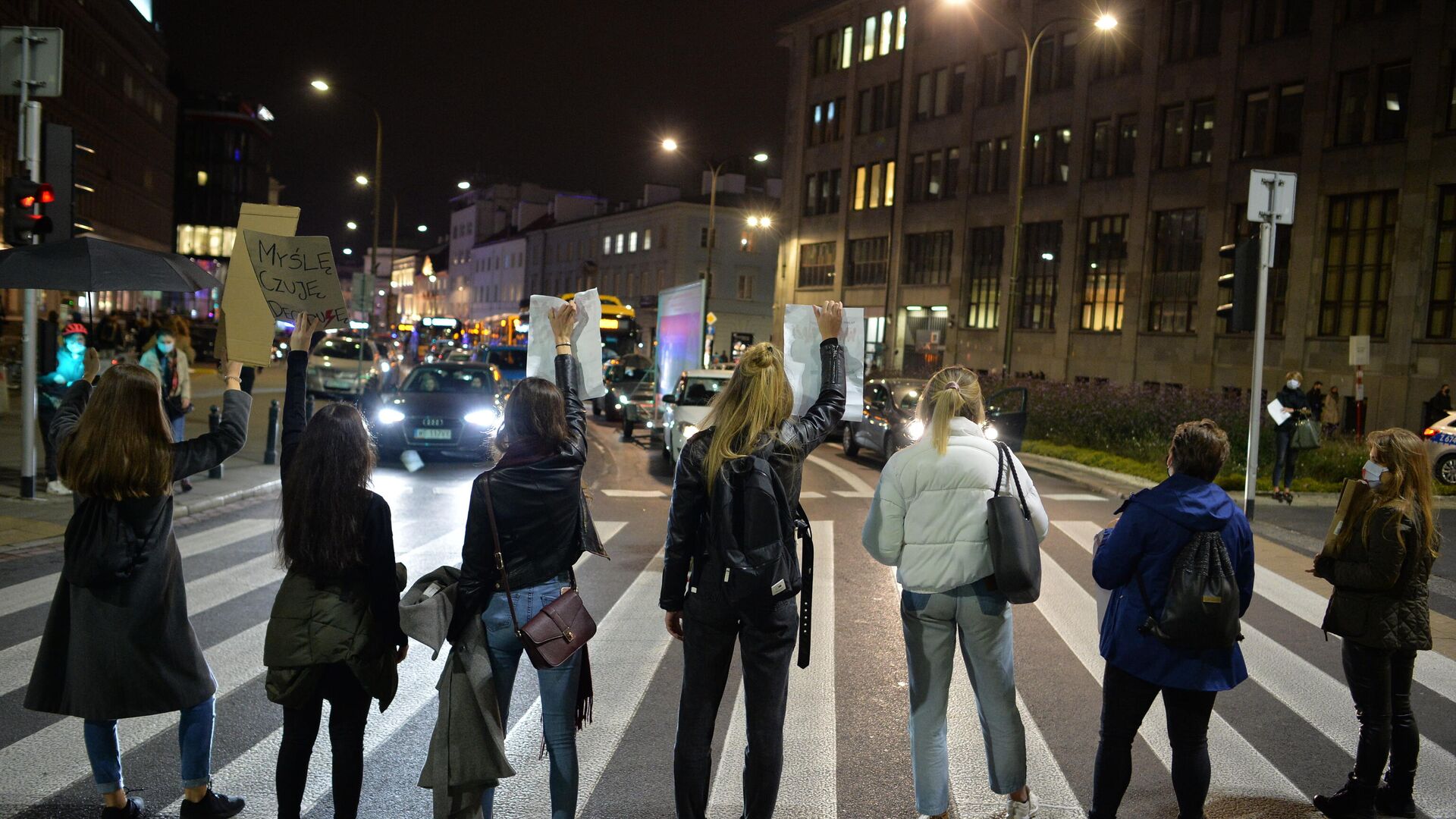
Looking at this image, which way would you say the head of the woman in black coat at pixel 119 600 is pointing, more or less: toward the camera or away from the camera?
away from the camera

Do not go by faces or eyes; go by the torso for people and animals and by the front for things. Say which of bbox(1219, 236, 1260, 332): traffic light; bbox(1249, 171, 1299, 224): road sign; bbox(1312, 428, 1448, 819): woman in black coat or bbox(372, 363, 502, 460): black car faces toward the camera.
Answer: the black car

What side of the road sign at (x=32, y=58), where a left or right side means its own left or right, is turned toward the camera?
back

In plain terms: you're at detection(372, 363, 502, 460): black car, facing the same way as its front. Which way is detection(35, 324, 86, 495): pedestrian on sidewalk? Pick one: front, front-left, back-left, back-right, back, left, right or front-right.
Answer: front-right

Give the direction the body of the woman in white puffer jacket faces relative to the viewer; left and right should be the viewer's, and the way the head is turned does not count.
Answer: facing away from the viewer

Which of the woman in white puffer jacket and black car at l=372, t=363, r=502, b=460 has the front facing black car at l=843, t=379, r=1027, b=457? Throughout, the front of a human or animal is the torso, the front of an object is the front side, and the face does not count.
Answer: the woman in white puffer jacket

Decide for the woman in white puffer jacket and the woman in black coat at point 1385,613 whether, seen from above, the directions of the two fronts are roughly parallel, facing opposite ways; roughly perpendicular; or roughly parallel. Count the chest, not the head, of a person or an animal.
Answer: roughly perpendicular

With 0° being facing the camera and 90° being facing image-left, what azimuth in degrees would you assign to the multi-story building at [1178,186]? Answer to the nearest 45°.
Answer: approximately 45°

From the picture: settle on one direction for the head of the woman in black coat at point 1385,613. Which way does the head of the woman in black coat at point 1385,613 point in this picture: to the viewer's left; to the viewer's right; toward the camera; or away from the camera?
to the viewer's left

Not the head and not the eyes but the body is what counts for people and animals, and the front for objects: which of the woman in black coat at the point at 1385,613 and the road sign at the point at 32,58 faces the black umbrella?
the woman in black coat

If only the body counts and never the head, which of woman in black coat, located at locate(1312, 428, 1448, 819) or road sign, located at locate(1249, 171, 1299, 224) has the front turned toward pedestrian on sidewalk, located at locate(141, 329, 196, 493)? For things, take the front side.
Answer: the woman in black coat

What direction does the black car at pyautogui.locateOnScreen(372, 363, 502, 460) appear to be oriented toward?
toward the camera
